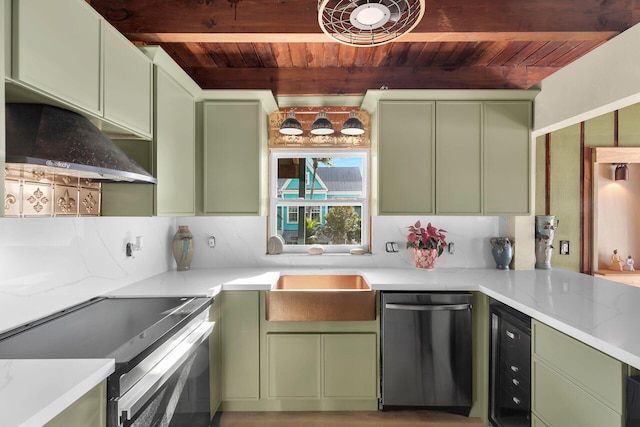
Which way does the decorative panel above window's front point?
toward the camera

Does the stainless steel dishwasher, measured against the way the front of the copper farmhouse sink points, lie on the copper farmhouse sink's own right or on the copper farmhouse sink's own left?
on the copper farmhouse sink's own left

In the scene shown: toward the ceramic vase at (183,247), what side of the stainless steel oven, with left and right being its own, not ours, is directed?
left

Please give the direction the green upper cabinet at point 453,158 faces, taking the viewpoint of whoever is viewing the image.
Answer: facing the viewer

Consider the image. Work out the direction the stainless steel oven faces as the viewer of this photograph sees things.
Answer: facing to the right of the viewer

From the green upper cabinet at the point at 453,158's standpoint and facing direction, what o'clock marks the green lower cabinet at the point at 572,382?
The green lower cabinet is roughly at 11 o'clock from the green upper cabinet.

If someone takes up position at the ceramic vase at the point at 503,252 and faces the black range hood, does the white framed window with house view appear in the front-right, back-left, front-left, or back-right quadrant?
front-right

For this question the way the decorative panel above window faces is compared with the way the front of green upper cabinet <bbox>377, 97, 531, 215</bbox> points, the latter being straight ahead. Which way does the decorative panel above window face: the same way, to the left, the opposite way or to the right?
the same way

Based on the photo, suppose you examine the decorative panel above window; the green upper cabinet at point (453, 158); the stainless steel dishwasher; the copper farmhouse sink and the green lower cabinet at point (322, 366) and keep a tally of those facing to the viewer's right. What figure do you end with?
0

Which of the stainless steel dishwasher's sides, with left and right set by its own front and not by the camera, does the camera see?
front

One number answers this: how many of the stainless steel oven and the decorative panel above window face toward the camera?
1

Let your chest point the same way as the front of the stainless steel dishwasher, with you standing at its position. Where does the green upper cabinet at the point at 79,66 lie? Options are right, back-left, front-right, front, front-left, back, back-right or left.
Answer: front-right

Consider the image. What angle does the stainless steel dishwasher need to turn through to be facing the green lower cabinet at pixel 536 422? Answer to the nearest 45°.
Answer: approximately 45° to its left

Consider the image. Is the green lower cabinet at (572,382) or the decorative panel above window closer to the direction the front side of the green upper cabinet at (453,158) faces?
the green lower cabinet
